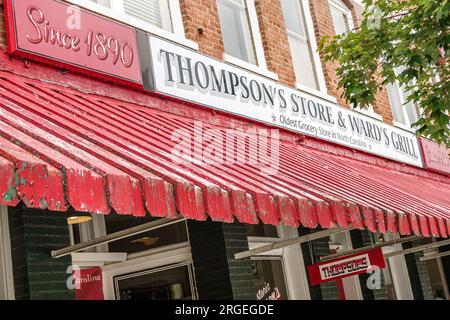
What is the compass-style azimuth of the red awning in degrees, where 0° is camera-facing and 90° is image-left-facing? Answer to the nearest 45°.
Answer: approximately 315°

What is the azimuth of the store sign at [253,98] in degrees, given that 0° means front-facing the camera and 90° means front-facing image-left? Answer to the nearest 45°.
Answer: approximately 315°

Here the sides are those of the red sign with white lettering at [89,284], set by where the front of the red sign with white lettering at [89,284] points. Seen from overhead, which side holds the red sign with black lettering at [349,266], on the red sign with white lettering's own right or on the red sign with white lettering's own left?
on the red sign with white lettering's own left

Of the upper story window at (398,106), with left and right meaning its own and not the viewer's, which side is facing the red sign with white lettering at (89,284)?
right

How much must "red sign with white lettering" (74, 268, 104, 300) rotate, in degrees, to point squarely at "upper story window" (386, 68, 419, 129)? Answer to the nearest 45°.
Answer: approximately 135° to its left

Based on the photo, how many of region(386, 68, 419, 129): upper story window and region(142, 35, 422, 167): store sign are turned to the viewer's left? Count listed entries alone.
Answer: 0

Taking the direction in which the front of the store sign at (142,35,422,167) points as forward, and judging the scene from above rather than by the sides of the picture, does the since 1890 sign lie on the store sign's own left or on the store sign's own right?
on the store sign's own right

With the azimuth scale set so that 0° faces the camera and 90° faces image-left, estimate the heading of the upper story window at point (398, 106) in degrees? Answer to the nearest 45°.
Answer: approximately 315°
